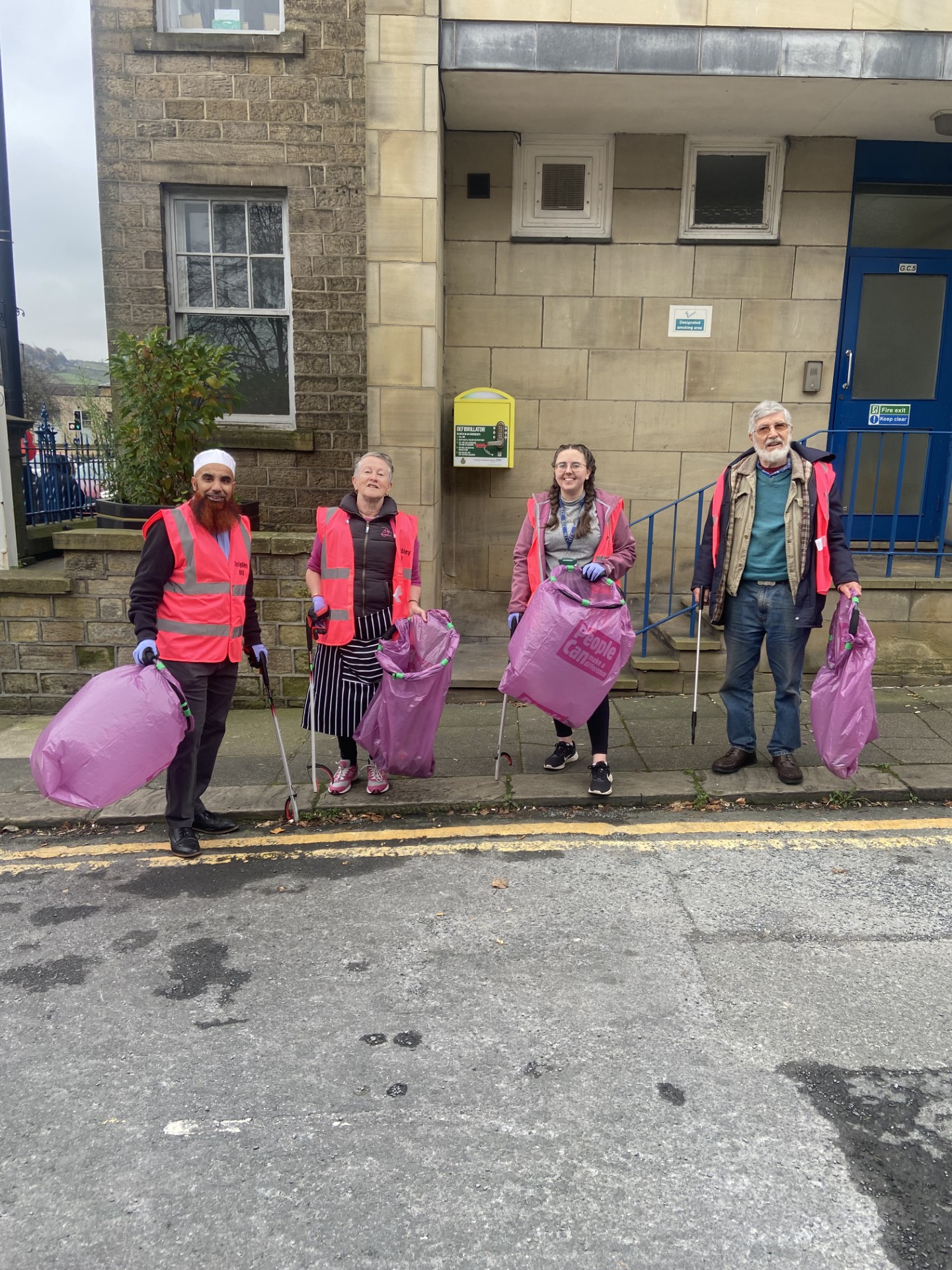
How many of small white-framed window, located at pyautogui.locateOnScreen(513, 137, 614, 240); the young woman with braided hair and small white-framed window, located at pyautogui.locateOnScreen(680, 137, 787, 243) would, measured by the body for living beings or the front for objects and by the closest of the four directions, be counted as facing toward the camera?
3

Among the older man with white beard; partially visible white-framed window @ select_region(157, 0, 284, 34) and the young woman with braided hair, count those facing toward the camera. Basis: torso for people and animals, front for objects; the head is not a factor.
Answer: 3

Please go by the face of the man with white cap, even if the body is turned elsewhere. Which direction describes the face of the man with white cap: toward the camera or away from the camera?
toward the camera

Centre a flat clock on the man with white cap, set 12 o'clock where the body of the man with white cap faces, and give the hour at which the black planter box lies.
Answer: The black planter box is roughly at 7 o'clock from the man with white cap.

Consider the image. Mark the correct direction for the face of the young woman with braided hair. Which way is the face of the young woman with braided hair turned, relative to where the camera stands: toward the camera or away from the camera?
toward the camera

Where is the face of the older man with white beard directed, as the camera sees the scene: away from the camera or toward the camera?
toward the camera

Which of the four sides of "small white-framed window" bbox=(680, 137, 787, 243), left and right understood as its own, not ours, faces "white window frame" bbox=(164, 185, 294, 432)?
right

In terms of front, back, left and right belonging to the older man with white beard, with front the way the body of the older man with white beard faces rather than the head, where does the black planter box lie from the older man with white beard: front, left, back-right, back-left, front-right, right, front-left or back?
right

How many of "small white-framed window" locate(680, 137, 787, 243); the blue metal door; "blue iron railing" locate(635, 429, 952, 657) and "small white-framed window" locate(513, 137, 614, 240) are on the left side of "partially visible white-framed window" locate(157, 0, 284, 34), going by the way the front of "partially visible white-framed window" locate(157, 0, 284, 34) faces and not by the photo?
4

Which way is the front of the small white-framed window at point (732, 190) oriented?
toward the camera

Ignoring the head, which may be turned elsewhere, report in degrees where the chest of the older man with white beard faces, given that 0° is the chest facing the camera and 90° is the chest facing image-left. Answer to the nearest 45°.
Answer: approximately 0°

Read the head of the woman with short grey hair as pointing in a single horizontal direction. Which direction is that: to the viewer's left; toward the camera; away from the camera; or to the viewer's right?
toward the camera

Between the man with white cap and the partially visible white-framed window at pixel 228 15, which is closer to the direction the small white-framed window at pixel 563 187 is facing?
the man with white cap

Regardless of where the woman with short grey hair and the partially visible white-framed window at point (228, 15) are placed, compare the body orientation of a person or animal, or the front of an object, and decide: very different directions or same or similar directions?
same or similar directions

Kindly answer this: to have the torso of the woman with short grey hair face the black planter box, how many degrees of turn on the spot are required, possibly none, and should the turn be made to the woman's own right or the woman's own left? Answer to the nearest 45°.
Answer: approximately 135° to the woman's own right

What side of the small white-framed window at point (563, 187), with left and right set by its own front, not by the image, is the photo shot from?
front

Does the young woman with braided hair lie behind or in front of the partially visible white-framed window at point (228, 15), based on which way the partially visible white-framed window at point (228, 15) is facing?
in front

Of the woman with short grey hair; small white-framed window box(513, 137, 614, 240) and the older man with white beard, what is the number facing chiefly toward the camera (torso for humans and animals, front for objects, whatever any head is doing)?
3

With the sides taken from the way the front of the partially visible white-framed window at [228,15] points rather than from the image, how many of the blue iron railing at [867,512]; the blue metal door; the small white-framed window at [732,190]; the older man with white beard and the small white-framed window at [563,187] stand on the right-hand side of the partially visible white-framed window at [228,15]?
0

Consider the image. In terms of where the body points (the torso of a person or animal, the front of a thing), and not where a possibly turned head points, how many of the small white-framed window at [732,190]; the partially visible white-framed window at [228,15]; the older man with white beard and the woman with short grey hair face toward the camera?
4

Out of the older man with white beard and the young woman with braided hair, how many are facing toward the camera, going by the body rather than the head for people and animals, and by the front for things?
2
